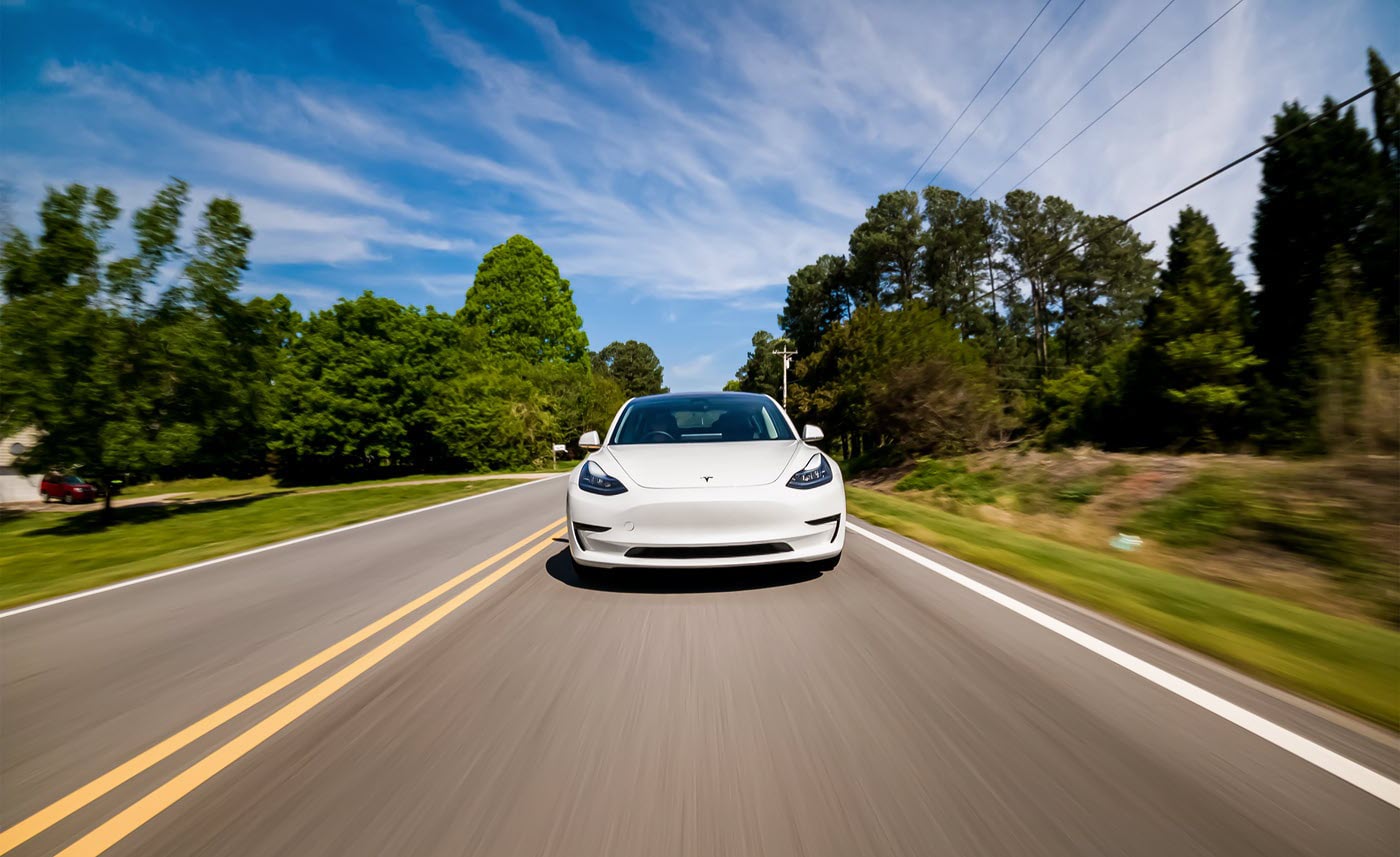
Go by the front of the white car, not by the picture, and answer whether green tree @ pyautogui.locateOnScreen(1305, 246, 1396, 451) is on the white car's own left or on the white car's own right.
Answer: on the white car's own left

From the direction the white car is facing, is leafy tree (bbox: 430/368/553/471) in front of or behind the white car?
behind

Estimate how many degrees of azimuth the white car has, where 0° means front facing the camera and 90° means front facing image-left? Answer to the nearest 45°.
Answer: approximately 0°

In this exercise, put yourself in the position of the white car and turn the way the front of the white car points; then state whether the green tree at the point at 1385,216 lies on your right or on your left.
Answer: on your left

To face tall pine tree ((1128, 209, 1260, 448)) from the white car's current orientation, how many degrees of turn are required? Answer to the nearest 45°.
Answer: approximately 135° to its left

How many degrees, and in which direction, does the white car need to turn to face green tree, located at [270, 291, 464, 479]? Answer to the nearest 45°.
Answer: approximately 135° to its right

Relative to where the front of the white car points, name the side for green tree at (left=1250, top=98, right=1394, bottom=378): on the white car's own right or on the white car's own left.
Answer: on the white car's own left

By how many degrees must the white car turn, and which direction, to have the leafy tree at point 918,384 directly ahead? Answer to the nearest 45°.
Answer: approximately 135° to its left
